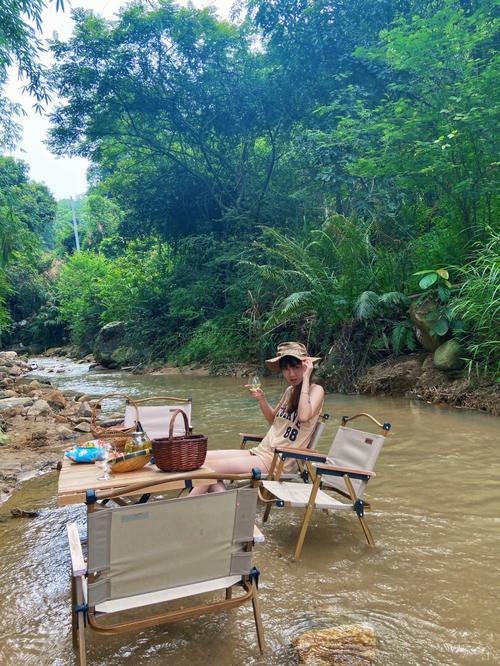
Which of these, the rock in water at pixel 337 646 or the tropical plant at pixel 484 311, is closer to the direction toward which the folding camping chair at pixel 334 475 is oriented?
the rock in water

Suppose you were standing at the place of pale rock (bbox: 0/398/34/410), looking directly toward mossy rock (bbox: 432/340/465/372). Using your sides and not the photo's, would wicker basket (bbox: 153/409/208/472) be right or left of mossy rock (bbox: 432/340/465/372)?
right

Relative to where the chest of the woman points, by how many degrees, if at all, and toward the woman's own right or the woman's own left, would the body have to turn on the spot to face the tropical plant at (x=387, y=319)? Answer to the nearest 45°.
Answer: approximately 135° to the woman's own right

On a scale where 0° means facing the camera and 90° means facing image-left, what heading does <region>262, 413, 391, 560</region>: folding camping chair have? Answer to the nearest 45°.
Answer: approximately 45°

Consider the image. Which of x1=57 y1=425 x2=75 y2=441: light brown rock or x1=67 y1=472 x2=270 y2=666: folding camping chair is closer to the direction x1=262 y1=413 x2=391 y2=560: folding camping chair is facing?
the folding camping chair

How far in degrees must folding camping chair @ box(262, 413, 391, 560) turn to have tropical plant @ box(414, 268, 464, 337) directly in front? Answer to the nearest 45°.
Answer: approximately 135° to its right

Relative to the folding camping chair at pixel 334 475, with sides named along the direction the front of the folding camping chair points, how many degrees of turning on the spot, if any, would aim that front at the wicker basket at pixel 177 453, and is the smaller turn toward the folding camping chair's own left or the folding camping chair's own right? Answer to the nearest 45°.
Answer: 0° — it already faces it

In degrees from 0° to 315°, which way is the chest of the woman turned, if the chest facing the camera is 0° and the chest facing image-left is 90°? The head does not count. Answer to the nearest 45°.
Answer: approximately 45°

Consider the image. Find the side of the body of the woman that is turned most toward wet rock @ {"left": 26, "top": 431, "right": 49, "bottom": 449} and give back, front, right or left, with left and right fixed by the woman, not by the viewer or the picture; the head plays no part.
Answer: right

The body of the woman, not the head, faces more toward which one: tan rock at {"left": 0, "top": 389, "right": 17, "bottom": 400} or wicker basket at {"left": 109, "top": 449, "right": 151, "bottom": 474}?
the wicker basket

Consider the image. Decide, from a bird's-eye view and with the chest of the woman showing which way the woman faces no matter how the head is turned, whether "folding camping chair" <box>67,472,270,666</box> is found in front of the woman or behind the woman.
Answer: in front

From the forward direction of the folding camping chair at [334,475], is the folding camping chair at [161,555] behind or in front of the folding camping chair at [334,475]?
in front
